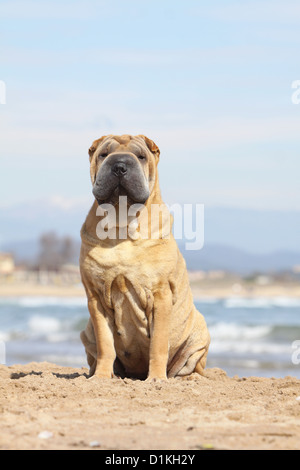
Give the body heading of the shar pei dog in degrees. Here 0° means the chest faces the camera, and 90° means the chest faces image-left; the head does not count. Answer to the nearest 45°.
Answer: approximately 0°
